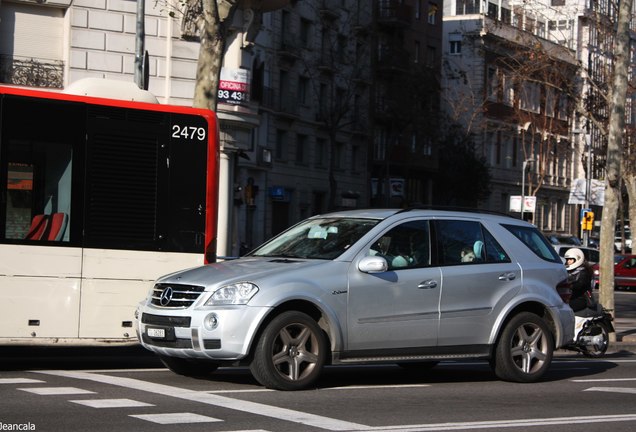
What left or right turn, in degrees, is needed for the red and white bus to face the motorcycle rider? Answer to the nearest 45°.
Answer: approximately 135° to its right

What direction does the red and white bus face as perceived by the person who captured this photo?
facing to the left of the viewer

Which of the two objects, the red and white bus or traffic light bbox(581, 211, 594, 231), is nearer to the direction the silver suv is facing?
the red and white bus

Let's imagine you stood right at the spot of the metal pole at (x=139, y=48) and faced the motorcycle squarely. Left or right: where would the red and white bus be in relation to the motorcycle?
right

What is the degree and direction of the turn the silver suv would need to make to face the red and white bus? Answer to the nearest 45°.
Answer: approximately 45° to its right

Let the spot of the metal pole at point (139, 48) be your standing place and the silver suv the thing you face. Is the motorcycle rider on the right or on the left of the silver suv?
left

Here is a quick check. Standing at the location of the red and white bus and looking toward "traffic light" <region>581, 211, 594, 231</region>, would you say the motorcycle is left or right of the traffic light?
right

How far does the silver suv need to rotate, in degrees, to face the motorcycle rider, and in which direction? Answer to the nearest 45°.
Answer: approximately 180°

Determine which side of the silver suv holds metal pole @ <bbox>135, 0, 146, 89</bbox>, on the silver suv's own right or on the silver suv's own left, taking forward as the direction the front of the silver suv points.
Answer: on the silver suv's own right

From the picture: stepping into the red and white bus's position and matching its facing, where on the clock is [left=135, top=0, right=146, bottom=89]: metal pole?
The metal pole is roughly at 3 o'clock from the red and white bus.

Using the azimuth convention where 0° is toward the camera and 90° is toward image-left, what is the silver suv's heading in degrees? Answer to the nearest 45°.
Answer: approximately 45°

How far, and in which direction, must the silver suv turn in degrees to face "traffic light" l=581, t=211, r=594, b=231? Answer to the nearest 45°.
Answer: approximately 135° to its right

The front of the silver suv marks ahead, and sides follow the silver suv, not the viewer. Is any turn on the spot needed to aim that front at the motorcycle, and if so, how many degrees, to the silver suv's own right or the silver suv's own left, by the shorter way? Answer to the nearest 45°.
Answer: approximately 180°
